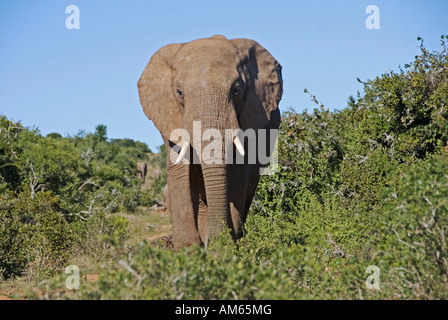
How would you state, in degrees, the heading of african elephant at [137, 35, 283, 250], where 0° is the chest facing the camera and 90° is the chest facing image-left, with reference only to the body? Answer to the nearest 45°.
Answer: approximately 0°

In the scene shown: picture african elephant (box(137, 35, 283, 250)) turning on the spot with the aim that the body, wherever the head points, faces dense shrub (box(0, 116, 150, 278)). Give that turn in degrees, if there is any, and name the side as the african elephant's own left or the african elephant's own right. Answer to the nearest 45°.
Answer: approximately 135° to the african elephant's own right

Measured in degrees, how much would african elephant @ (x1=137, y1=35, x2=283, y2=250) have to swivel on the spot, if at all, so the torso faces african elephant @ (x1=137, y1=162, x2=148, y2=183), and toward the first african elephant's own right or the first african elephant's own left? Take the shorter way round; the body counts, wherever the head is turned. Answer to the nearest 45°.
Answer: approximately 180°
